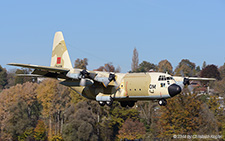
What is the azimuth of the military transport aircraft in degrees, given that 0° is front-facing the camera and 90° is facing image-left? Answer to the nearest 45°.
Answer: approximately 315°
